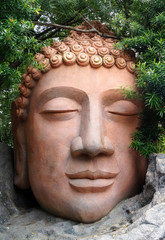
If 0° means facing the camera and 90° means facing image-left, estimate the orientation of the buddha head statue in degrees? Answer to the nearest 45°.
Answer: approximately 0°
